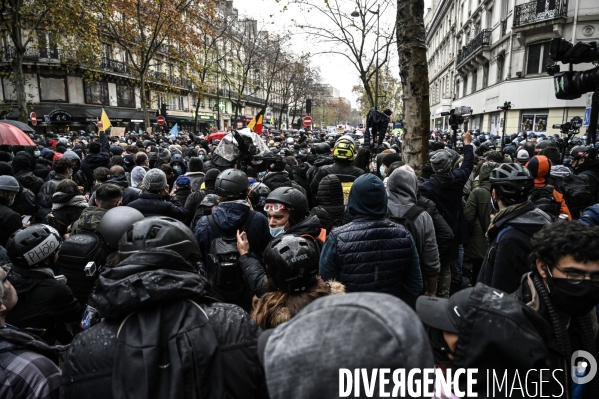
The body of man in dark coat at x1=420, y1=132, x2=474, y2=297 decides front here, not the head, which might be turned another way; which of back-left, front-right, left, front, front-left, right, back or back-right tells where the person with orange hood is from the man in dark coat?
right

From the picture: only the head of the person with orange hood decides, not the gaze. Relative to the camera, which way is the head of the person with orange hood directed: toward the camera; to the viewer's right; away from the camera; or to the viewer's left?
away from the camera

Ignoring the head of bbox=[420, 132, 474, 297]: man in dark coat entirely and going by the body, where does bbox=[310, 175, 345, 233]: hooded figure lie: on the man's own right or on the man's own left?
on the man's own left

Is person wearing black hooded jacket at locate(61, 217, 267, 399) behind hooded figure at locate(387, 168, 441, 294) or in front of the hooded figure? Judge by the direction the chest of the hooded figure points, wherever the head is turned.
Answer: behind

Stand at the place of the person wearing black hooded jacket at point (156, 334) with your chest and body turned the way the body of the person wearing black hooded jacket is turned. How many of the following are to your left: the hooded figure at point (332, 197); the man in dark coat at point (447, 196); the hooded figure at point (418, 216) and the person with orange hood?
0

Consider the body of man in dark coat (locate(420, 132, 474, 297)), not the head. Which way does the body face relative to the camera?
away from the camera

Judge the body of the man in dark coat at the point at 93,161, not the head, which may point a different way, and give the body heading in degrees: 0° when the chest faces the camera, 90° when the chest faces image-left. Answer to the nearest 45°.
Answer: approximately 180°

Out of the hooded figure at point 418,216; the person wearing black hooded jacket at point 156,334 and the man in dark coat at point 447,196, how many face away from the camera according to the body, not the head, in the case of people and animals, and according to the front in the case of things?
3

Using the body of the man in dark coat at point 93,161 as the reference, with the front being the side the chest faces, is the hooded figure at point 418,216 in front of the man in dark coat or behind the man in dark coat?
behind

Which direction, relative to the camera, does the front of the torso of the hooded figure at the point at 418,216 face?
away from the camera

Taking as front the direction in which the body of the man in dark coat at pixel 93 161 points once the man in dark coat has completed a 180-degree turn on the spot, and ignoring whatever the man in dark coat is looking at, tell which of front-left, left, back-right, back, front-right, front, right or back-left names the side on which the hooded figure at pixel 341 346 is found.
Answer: front

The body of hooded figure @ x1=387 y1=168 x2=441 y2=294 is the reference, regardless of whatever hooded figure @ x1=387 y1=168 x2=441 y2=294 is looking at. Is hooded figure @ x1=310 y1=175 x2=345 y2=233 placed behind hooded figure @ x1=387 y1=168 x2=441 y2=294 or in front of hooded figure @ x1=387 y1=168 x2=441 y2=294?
in front

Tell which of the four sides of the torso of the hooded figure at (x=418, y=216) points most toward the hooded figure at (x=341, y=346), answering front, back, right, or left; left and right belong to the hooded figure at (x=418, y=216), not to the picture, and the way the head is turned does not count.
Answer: back

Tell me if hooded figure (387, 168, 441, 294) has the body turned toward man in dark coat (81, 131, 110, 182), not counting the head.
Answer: no

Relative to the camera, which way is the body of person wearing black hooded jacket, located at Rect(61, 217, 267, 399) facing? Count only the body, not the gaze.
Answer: away from the camera

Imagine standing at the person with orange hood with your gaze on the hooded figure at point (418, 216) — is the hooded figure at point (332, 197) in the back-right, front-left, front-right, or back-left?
front-right

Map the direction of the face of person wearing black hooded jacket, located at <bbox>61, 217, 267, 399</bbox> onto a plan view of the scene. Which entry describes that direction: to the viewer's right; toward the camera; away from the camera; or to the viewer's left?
away from the camera
